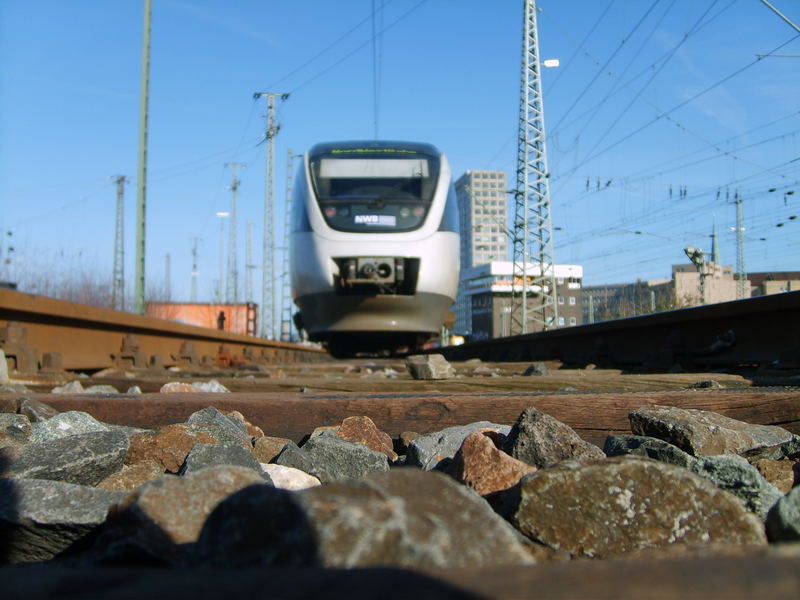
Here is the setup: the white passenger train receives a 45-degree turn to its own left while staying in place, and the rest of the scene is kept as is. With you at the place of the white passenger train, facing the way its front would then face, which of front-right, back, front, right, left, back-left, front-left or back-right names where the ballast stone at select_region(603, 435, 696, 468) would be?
front-right

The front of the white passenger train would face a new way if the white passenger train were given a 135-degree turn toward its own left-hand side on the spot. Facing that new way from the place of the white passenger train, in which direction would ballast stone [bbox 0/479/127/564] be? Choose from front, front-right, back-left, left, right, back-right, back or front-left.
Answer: back-right

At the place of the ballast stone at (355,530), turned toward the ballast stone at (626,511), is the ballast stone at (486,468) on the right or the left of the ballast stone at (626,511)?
left

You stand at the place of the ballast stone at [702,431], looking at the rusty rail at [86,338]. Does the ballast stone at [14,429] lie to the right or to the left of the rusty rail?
left

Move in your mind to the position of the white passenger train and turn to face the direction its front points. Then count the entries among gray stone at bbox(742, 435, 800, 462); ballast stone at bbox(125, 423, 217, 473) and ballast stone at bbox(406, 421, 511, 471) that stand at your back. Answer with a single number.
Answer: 0

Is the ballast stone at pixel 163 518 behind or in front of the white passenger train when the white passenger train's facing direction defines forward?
in front

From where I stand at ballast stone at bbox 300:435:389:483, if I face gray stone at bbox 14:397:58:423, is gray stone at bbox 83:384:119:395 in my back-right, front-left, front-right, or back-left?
front-right

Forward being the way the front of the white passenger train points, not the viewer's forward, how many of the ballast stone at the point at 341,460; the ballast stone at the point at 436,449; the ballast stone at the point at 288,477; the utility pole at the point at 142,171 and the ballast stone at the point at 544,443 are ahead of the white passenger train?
4

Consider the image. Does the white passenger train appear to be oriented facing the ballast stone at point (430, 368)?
yes

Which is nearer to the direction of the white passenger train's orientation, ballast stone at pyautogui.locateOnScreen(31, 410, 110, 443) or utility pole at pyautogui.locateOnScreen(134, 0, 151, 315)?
the ballast stone

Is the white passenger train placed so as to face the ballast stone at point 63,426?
yes

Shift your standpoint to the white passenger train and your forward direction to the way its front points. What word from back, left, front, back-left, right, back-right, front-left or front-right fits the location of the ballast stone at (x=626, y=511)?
front

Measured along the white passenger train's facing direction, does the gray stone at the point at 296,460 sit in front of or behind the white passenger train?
in front

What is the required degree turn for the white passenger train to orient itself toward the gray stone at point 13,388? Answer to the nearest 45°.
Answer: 0° — it already faces it

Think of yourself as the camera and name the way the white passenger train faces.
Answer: facing the viewer

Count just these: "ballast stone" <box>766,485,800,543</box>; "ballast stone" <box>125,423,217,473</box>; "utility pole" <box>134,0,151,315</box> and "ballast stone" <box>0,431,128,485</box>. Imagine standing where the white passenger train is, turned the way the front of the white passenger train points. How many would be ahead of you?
3

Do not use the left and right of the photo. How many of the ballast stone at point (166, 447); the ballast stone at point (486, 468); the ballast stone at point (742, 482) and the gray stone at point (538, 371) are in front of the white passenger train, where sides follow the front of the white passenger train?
4

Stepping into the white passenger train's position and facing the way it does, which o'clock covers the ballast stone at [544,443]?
The ballast stone is roughly at 12 o'clock from the white passenger train.

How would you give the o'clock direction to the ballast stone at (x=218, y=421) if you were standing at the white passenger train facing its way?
The ballast stone is roughly at 12 o'clock from the white passenger train.

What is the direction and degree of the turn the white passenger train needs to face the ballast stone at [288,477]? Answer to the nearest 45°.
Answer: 0° — it already faces it

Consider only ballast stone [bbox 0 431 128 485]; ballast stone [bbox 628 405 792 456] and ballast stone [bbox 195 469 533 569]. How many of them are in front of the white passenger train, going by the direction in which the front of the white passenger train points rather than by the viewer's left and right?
3

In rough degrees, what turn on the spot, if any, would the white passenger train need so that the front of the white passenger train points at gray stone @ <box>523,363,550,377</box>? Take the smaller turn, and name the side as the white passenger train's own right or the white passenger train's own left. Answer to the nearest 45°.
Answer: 0° — it already faces it

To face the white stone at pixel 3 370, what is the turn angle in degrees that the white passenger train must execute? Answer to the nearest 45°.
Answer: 0° — it already faces it

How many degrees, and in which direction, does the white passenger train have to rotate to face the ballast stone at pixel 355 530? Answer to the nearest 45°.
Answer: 0° — it already faces it
